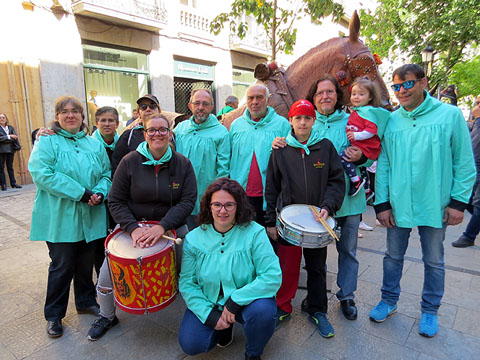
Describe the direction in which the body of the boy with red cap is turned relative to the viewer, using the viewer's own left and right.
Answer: facing the viewer

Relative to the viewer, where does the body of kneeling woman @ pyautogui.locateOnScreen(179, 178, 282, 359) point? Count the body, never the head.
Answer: toward the camera

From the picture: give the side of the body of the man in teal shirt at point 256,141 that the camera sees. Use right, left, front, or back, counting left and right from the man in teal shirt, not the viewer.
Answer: front

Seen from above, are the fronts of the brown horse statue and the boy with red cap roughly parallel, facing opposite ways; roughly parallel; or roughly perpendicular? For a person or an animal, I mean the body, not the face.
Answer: roughly perpendicular

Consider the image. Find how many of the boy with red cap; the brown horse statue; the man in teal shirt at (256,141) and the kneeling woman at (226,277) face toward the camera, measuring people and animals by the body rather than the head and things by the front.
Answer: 3

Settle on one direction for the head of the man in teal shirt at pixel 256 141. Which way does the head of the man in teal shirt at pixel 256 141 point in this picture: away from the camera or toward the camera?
toward the camera

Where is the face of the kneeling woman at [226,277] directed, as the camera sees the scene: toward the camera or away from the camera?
toward the camera

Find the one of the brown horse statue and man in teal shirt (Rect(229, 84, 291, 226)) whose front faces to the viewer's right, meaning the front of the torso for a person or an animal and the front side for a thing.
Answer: the brown horse statue

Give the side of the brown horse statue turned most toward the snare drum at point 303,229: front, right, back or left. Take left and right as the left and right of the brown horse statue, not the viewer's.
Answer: right

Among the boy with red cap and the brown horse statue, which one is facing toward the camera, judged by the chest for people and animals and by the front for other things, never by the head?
the boy with red cap

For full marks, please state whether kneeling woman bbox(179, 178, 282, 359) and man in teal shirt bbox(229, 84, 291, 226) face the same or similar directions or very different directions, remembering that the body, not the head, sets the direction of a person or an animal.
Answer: same or similar directions

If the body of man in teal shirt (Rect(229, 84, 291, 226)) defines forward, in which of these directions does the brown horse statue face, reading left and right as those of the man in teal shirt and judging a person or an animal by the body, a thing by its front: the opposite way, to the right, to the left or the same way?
to the left

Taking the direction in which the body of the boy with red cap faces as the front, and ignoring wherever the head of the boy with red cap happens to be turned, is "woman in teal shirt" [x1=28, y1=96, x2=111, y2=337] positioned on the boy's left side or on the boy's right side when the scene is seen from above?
on the boy's right side

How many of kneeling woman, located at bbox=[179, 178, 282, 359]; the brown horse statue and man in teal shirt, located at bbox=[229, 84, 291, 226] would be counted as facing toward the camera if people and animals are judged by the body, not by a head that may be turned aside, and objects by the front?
2

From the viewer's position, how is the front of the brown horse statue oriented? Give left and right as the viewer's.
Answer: facing to the right of the viewer

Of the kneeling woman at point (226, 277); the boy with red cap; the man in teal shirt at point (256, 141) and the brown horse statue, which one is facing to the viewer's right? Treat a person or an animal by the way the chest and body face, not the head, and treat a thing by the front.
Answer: the brown horse statue
